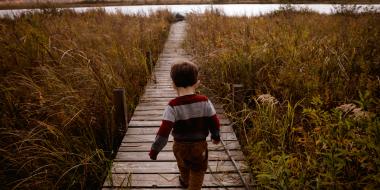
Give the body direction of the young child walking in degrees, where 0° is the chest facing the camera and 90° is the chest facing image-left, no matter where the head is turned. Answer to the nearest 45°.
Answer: approximately 180°
